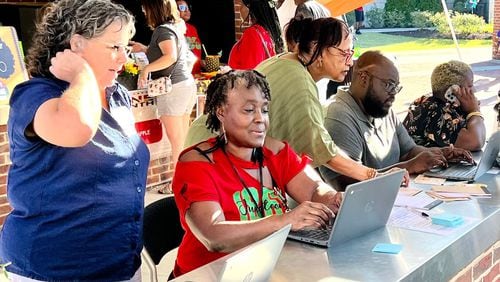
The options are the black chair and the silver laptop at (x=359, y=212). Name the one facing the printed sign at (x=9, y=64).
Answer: the silver laptop

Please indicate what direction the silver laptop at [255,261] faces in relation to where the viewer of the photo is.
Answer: facing away from the viewer and to the left of the viewer

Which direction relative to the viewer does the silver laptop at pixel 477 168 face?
to the viewer's left

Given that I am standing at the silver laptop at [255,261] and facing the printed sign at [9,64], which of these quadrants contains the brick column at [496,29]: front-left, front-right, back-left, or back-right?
front-right

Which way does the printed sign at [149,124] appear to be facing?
toward the camera

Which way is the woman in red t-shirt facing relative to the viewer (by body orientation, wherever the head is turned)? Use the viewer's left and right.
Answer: facing the viewer and to the right of the viewer

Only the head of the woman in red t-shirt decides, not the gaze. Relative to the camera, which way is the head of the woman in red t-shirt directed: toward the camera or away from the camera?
toward the camera

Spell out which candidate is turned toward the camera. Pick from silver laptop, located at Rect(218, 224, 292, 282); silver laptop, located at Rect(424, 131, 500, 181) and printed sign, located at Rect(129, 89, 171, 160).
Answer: the printed sign

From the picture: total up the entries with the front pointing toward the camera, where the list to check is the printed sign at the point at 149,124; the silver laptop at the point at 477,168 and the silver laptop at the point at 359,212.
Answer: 1

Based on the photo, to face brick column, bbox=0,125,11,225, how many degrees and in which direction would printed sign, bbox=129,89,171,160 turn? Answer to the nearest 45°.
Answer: approximately 45° to its right

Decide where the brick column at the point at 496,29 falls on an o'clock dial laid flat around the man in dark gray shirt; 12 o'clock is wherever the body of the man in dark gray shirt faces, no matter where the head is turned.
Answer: The brick column is roughly at 8 o'clock from the man in dark gray shirt.

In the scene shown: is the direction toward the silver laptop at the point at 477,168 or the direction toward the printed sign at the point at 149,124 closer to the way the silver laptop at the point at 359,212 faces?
the printed sign

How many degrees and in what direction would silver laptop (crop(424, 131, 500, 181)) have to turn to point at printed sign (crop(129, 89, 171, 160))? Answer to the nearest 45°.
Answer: approximately 45° to its right

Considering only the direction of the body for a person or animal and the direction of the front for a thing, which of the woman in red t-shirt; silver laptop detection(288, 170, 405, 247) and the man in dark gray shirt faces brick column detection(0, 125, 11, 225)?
the silver laptop
